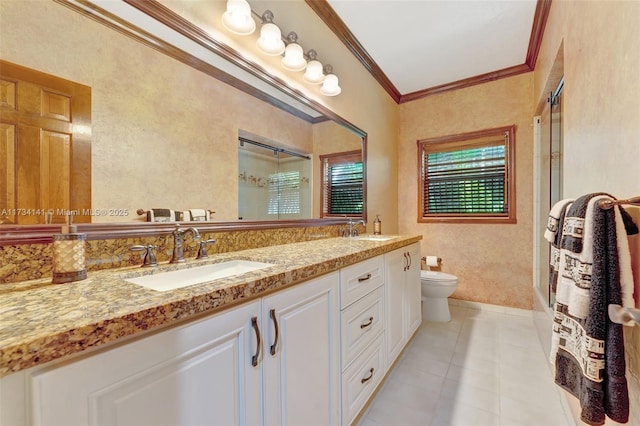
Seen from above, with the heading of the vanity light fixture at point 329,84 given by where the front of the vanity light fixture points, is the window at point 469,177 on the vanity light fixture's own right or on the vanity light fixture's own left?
on the vanity light fixture's own left
